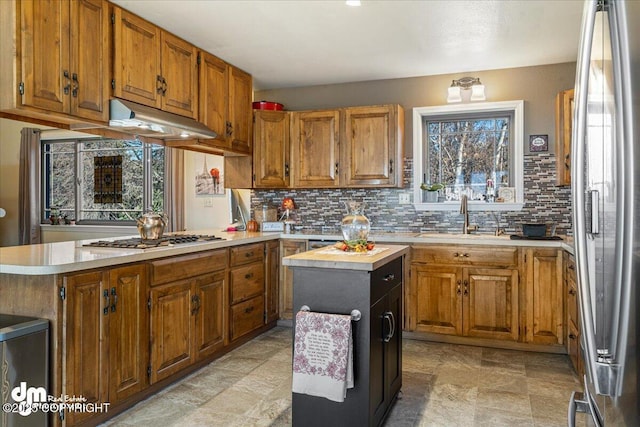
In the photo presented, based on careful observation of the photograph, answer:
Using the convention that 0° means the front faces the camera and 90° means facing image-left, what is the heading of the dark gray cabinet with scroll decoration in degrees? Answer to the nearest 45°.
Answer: approximately 315°

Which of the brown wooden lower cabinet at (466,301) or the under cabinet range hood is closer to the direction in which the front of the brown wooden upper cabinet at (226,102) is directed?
the brown wooden lower cabinet

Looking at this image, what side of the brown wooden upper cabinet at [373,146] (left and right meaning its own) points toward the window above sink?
left

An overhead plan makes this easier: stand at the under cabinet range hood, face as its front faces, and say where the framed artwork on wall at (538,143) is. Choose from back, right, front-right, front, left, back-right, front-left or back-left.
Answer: front-left

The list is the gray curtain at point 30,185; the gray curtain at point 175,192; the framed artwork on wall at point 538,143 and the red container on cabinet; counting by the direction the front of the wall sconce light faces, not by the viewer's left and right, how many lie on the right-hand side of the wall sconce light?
3

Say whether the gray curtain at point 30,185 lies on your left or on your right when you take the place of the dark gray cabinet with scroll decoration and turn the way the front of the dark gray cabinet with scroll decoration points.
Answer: on your left

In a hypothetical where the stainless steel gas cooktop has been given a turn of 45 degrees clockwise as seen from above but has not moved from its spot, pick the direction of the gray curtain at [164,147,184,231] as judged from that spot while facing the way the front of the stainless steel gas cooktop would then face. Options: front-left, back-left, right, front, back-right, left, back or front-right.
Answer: back

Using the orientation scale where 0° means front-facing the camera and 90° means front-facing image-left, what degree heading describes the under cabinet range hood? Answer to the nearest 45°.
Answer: approximately 315°

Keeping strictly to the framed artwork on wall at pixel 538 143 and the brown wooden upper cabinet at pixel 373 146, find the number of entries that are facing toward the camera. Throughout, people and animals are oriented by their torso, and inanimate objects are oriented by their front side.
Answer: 2

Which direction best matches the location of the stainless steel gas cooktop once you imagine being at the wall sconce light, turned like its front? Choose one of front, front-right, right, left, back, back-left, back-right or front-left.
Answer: front-right

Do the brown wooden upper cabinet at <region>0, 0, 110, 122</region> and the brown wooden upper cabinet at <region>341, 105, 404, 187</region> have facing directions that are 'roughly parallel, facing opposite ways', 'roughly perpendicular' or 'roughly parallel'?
roughly perpendicular
